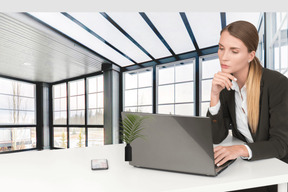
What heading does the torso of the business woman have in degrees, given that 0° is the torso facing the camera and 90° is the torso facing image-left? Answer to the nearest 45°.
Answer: approximately 45°

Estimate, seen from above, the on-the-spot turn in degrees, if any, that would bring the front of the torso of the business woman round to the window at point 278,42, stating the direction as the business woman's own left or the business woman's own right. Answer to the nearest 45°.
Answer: approximately 135° to the business woman's own right

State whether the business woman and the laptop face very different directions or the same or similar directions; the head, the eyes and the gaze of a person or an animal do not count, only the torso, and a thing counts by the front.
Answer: very different directions

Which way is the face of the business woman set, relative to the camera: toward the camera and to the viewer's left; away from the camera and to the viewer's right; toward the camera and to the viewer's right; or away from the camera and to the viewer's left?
toward the camera and to the viewer's left

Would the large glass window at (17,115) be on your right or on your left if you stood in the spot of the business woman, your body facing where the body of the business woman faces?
on your right

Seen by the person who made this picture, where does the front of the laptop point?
facing away from the viewer and to the right of the viewer

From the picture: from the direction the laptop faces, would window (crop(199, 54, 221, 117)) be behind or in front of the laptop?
in front

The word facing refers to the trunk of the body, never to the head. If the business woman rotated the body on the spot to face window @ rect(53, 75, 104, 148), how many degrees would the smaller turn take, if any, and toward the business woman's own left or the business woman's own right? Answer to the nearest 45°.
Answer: approximately 90° to the business woman's own right
